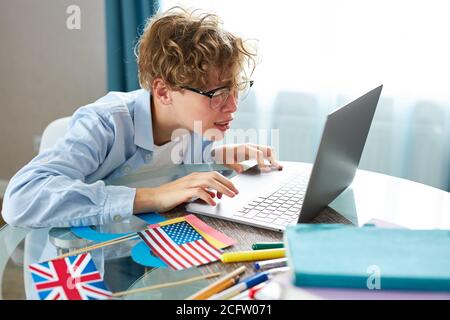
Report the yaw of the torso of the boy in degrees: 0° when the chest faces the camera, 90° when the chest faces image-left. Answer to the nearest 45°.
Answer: approximately 270°

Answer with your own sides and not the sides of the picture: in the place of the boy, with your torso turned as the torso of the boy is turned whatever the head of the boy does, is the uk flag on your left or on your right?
on your right

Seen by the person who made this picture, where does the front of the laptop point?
facing away from the viewer and to the left of the viewer

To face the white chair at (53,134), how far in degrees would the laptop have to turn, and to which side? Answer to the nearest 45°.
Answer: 0° — it already faces it

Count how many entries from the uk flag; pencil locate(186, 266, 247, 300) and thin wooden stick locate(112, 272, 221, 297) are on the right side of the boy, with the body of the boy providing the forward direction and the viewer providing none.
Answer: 3

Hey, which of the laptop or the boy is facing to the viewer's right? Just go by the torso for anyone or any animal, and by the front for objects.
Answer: the boy

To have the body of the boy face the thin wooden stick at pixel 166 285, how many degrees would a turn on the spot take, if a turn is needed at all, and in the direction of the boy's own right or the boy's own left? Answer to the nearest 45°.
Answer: approximately 90° to the boy's own right

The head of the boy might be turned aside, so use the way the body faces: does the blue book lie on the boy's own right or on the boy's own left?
on the boy's own right
